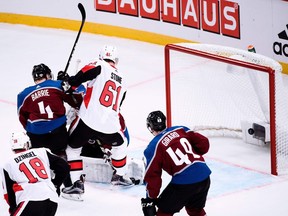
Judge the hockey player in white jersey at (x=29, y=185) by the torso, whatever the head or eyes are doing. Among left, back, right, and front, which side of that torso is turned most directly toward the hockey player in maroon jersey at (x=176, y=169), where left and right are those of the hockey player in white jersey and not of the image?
right

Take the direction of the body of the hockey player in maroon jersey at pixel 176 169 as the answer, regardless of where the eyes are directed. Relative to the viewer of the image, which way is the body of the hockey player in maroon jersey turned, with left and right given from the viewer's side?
facing away from the viewer and to the left of the viewer

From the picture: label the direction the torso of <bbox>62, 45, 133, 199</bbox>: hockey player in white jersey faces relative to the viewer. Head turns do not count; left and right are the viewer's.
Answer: facing away from the viewer and to the left of the viewer

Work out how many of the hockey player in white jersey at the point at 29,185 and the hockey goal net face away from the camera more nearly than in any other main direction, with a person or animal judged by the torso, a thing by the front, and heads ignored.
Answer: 1

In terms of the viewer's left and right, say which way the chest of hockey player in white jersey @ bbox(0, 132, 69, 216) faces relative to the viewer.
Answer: facing away from the viewer

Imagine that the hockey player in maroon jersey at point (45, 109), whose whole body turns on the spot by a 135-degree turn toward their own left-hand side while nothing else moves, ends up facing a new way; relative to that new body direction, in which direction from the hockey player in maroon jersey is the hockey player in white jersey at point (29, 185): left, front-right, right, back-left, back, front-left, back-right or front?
front-left

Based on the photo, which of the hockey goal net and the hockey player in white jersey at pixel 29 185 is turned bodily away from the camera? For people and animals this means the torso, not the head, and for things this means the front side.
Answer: the hockey player in white jersey

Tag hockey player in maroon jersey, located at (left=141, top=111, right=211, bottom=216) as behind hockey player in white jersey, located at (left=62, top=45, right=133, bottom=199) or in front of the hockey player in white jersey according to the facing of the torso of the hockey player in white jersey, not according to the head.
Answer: behind

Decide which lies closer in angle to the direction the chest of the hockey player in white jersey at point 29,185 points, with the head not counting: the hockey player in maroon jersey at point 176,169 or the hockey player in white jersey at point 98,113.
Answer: the hockey player in white jersey

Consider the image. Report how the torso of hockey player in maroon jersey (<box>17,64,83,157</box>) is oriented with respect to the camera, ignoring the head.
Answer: away from the camera

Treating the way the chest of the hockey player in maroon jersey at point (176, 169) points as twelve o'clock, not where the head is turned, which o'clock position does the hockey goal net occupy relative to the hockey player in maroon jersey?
The hockey goal net is roughly at 2 o'clock from the hockey player in maroon jersey.
